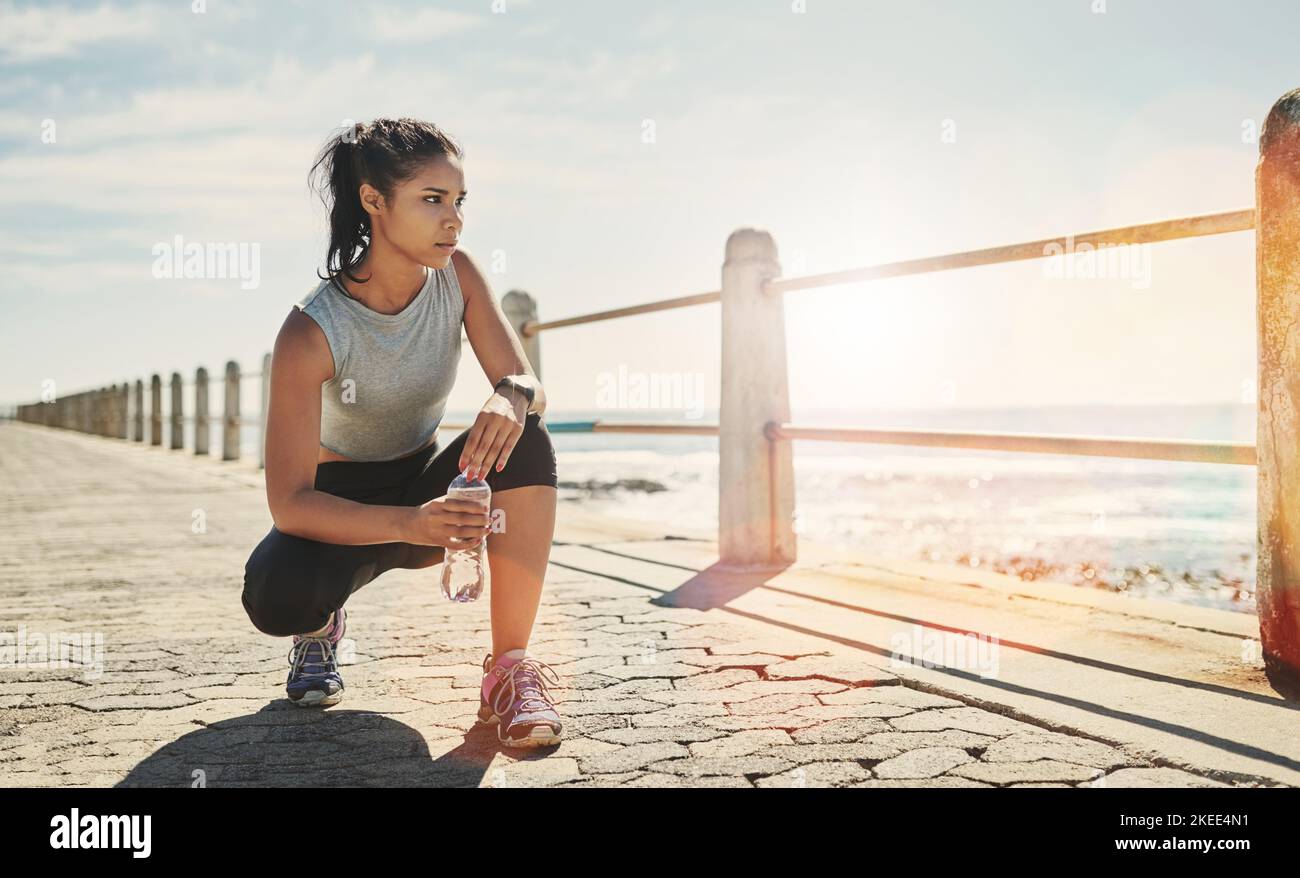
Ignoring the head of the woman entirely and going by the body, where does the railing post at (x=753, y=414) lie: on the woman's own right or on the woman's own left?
on the woman's own left

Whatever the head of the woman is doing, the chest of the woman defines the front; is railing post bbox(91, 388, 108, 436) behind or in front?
behind

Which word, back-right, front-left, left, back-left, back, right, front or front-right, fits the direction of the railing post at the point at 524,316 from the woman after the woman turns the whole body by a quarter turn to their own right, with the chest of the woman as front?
back-right

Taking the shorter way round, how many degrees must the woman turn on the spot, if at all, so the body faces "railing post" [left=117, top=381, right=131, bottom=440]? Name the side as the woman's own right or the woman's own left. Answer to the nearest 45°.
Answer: approximately 135° to the woman's own left

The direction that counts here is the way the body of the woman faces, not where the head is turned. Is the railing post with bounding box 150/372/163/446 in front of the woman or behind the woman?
behind

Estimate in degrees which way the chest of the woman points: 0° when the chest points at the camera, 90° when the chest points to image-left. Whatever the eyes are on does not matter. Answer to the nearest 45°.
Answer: approximately 315°

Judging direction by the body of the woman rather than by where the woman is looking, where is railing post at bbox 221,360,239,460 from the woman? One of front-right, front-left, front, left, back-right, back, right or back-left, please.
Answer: back-left

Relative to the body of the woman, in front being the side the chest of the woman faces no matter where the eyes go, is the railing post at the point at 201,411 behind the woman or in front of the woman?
behind
